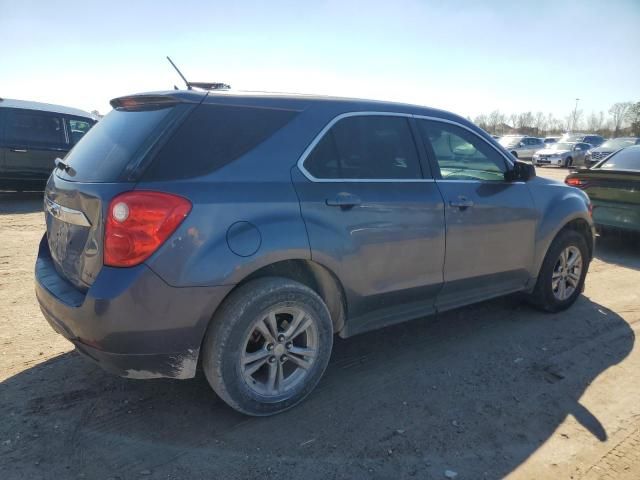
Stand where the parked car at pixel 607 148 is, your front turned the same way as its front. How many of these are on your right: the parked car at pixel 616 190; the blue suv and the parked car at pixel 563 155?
1

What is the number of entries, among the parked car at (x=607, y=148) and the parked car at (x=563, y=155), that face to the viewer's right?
0

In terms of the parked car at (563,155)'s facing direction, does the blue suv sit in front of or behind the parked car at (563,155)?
in front

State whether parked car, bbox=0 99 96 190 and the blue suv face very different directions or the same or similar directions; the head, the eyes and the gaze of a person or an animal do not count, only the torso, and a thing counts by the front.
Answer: same or similar directions

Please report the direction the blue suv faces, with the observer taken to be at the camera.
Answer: facing away from the viewer and to the right of the viewer

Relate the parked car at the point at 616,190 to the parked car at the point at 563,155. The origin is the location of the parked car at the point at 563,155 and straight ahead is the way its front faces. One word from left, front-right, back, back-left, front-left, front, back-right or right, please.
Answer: front-left

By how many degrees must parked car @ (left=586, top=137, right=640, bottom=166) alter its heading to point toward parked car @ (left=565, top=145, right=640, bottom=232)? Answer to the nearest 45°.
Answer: approximately 45° to its left

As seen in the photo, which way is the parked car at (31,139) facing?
to the viewer's right

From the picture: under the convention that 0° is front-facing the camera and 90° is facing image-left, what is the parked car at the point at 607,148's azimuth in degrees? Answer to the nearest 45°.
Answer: approximately 45°
